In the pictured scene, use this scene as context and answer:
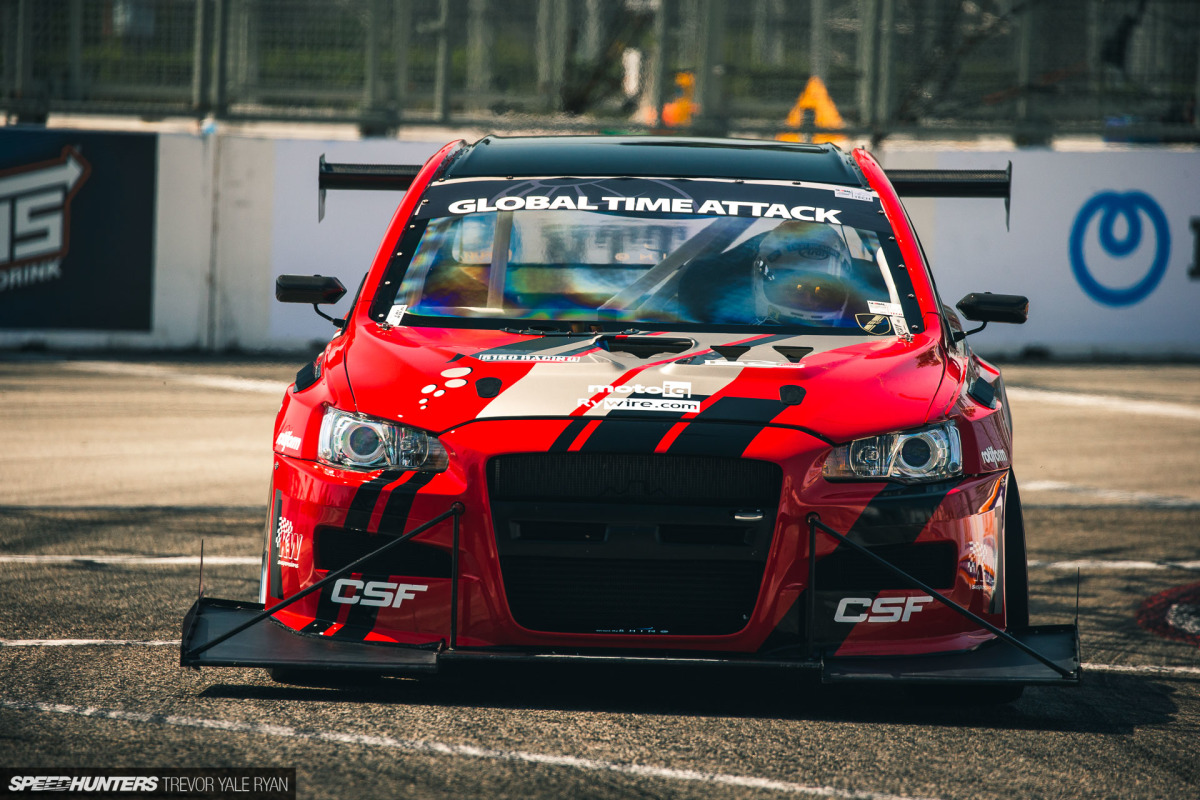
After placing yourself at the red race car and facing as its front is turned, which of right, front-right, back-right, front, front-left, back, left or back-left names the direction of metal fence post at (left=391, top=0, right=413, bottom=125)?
back

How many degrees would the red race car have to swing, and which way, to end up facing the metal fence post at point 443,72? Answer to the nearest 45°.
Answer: approximately 180°

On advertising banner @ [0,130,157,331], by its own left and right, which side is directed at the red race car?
front

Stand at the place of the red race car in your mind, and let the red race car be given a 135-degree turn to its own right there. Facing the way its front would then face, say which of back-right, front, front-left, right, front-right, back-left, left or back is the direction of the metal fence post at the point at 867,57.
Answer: front-right

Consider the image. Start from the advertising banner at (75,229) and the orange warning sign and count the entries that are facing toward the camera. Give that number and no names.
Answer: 2

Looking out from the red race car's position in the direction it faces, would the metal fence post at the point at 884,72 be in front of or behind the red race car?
behind

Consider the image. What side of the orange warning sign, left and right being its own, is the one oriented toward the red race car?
front

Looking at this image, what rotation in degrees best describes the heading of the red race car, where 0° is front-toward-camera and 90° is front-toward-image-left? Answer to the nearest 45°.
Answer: approximately 0°

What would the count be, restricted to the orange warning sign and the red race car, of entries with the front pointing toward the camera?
2
